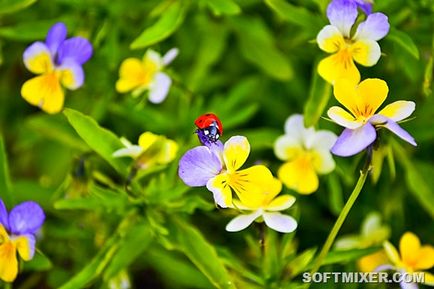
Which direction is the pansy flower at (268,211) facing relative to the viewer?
toward the camera

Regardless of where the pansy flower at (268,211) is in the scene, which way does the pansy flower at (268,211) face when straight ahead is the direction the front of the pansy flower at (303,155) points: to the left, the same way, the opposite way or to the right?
the same way

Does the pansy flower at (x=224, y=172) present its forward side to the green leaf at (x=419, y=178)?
no

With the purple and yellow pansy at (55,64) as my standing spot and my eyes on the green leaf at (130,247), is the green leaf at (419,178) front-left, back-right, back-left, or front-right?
front-left

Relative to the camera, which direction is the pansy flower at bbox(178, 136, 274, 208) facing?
toward the camera

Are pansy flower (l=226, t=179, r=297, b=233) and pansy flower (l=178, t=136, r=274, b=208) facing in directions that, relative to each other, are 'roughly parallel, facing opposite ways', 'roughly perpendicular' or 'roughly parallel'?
roughly parallel

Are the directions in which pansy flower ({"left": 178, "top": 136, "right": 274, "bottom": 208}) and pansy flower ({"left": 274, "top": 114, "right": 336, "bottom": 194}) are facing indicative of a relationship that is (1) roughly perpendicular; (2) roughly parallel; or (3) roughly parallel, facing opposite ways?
roughly parallel

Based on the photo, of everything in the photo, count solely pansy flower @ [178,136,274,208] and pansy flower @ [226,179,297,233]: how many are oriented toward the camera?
2
